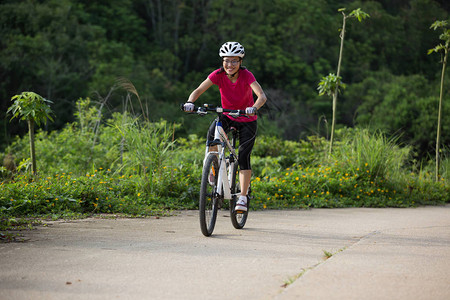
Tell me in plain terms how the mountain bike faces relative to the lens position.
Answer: facing the viewer
